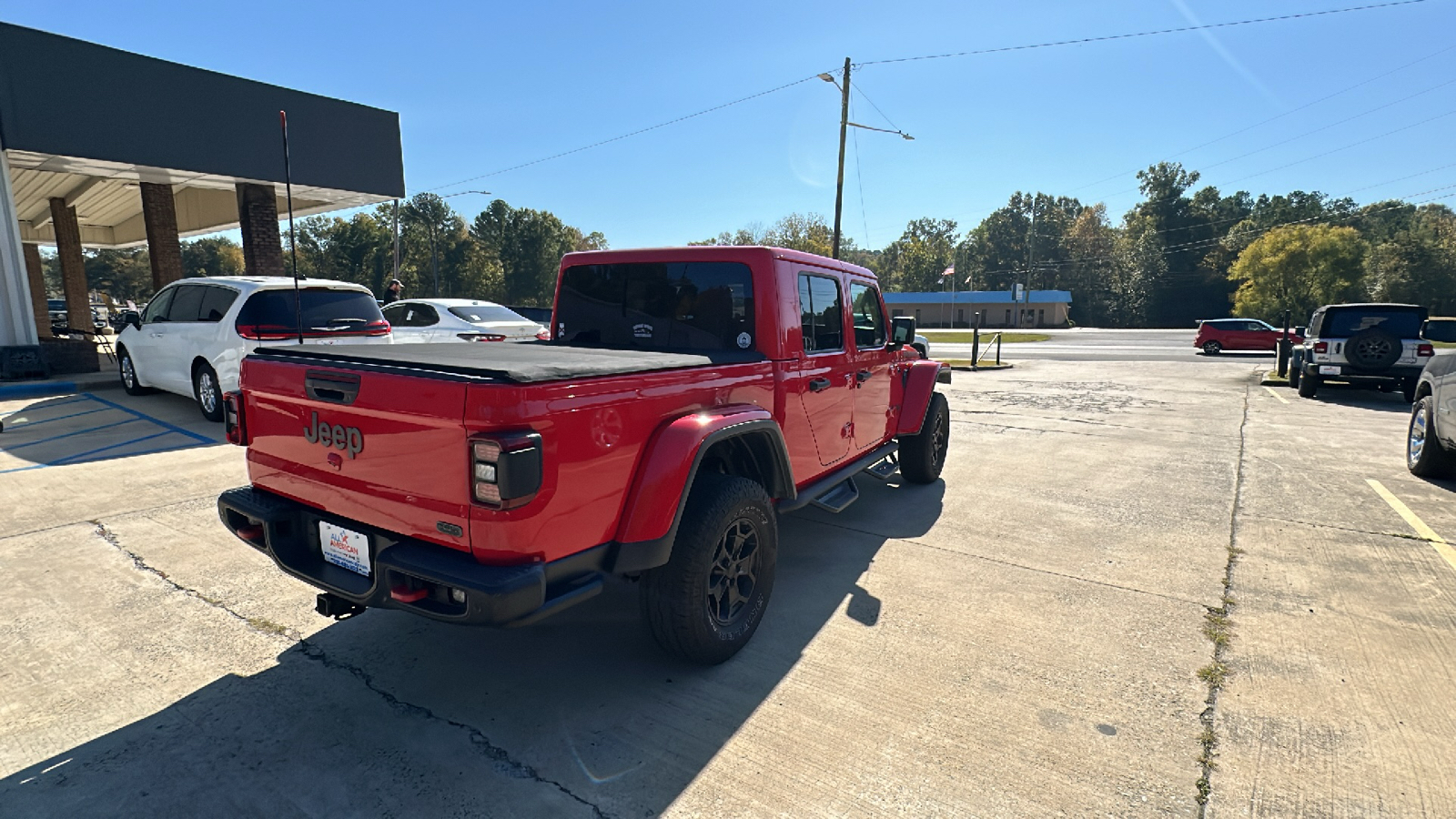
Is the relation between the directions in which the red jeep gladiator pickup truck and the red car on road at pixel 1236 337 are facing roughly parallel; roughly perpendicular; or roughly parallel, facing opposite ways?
roughly perpendicular

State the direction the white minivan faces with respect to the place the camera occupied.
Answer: facing away from the viewer and to the left of the viewer

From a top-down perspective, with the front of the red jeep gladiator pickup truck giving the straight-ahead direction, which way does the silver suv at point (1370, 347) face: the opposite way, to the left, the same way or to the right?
the same way

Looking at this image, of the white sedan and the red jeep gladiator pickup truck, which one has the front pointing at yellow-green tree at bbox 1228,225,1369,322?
the red jeep gladiator pickup truck

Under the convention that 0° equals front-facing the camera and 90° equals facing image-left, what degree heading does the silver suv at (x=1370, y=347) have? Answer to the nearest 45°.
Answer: approximately 180°

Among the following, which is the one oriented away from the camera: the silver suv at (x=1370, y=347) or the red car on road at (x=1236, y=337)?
the silver suv

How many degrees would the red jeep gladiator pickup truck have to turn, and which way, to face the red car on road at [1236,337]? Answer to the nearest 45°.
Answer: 0° — it already faces it

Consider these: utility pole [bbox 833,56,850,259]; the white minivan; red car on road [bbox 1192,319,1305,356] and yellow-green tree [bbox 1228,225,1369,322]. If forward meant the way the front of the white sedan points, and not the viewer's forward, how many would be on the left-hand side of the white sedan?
1

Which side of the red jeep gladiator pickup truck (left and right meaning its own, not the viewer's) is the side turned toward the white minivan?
left

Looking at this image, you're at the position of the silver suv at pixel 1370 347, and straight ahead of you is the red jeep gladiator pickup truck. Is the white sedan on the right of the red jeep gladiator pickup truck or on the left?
right

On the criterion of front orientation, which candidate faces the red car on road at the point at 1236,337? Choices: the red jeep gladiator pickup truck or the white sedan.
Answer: the red jeep gladiator pickup truck

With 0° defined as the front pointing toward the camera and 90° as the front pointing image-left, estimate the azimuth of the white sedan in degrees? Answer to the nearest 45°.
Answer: approximately 135°

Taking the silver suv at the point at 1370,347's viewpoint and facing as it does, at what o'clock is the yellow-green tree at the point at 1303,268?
The yellow-green tree is roughly at 12 o'clock from the silver suv.
